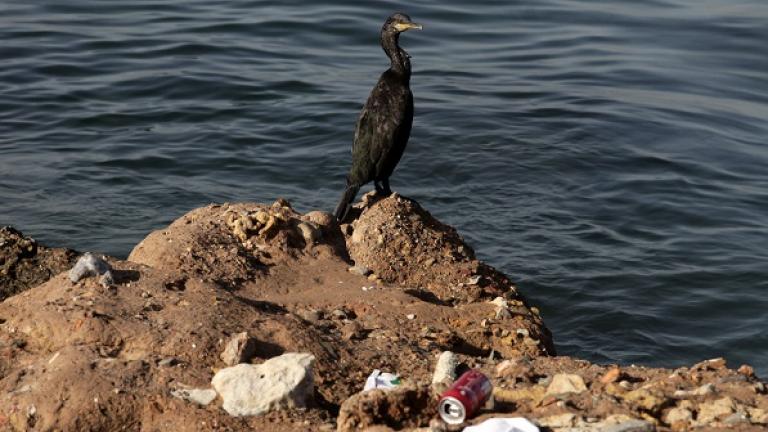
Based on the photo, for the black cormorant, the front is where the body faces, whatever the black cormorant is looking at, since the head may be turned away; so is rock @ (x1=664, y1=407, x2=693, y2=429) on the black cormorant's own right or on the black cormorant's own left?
on the black cormorant's own right

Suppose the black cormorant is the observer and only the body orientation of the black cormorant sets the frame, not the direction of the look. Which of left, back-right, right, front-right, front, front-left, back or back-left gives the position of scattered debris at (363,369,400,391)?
right

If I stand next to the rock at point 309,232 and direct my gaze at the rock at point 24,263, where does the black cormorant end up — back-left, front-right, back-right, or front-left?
back-right

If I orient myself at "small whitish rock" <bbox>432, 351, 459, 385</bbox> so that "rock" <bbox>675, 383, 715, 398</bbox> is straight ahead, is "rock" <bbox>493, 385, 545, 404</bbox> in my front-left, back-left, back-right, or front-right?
front-right

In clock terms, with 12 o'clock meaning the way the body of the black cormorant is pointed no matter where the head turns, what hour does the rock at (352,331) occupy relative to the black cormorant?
The rock is roughly at 3 o'clock from the black cormorant.

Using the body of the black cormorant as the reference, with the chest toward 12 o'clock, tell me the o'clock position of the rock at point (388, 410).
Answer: The rock is roughly at 3 o'clock from the black cormorant.

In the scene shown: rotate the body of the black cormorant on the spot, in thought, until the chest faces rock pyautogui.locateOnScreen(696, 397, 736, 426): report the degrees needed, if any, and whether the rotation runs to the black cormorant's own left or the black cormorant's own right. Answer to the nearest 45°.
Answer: approximately 90° to the black cormorant's own right

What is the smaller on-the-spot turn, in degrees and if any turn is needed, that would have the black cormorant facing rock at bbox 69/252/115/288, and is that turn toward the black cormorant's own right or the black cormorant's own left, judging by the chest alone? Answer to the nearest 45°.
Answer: approximately 135° to the black cormorant's own right

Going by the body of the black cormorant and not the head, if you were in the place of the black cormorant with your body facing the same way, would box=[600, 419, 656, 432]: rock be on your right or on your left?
on your right

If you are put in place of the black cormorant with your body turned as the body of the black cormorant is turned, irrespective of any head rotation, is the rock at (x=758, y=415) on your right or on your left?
on your right

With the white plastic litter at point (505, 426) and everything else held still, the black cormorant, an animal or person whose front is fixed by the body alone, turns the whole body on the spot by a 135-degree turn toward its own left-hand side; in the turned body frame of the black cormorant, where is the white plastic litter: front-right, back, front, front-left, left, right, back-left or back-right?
back-left

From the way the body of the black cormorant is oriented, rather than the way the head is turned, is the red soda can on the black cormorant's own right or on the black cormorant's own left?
on the black cormorant's own right

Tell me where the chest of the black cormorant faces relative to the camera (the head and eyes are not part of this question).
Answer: to the viewer's right
